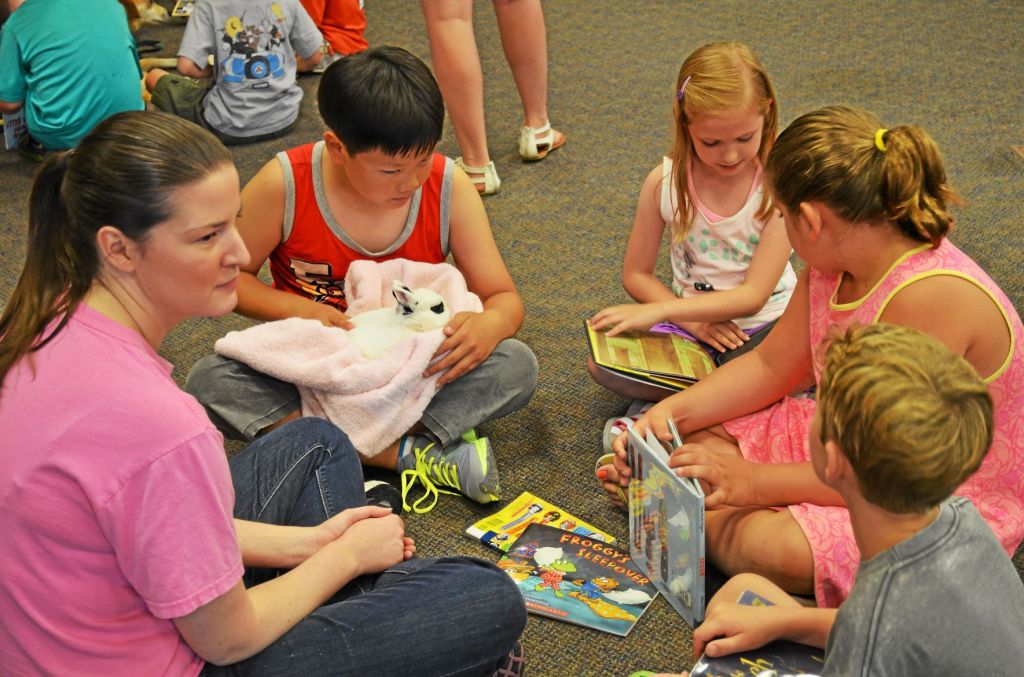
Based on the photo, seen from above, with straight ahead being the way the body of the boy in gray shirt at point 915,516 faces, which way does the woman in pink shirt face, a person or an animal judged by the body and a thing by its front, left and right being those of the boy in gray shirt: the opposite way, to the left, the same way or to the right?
to the right

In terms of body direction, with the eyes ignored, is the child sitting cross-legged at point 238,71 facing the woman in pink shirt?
no

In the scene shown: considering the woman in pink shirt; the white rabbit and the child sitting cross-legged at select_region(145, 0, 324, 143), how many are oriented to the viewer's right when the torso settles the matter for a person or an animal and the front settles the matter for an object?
2

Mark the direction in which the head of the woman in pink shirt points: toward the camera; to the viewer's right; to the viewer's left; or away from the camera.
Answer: to the viewer's right

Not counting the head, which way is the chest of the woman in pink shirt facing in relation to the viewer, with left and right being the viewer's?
facing to the right of the viewer

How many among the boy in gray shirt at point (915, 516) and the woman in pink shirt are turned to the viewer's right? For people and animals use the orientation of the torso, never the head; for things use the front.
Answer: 1

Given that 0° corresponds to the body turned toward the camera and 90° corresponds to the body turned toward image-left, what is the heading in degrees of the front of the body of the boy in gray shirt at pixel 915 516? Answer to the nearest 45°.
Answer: approximately 135°

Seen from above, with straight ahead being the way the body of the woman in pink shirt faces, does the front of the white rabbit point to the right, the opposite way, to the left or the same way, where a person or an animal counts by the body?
the same way

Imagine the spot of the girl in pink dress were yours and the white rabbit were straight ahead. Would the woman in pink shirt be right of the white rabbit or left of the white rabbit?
left

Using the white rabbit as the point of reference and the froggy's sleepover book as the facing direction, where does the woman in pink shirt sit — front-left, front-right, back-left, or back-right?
front-right

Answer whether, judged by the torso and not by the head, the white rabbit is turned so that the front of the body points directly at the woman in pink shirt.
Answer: no

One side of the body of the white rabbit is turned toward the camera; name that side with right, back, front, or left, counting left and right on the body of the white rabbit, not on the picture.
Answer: right

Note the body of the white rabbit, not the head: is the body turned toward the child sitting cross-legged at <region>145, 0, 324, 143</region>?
no

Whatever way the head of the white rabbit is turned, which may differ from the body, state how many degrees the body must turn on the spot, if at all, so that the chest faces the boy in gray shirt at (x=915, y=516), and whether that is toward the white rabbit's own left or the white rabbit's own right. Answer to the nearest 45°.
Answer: approximately 45° to the white rabbit's own right

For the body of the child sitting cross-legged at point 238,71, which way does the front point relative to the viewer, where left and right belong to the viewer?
facing away from the viewer and to the left of the viewer
